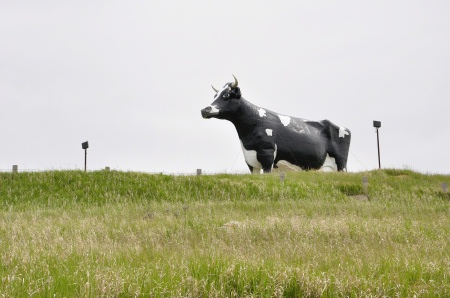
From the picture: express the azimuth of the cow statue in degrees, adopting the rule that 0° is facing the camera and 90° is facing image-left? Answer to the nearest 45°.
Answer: approximately 45°
